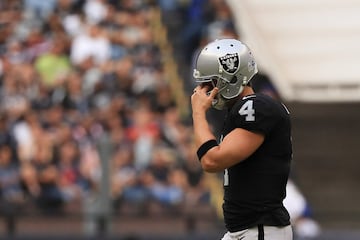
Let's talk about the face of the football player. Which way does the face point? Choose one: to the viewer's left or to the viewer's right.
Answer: to the viewer's left

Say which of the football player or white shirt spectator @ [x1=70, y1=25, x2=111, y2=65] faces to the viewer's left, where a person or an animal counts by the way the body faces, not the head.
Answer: the football player

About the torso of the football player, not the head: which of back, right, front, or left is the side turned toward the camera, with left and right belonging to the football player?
left

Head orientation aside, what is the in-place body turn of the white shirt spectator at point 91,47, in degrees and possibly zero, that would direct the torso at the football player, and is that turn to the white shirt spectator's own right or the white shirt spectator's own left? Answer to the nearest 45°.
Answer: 0° — they already face them

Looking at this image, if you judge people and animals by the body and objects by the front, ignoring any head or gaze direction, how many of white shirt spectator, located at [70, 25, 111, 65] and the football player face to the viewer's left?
1

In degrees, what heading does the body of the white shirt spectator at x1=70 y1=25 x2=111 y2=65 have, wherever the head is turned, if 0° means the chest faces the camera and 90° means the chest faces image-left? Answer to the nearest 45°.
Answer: approximately 0°

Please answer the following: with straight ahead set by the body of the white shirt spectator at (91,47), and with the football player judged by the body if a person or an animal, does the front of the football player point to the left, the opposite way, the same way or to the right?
to the right
